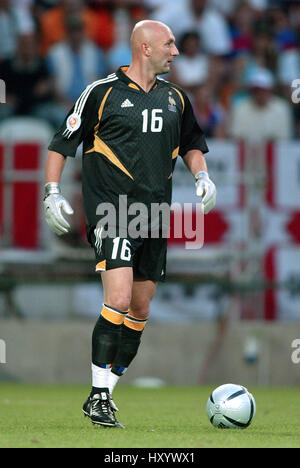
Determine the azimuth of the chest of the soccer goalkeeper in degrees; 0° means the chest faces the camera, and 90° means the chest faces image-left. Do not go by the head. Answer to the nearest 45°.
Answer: approximately 315°
